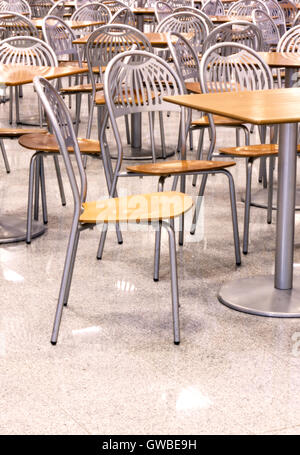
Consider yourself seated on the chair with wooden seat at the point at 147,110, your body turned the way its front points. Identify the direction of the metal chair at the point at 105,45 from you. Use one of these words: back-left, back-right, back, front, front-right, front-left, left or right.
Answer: back-left

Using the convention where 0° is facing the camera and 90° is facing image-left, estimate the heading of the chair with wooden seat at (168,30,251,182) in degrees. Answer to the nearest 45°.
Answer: approximately 270°

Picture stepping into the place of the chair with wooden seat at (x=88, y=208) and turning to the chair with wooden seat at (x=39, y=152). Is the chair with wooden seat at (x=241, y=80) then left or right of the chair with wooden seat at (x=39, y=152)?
right

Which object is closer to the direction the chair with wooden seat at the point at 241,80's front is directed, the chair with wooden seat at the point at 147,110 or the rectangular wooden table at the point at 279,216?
the rectangular wooden table

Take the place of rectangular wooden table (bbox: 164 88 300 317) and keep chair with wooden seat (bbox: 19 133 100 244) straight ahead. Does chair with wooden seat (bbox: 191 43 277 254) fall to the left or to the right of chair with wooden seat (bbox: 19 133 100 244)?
right

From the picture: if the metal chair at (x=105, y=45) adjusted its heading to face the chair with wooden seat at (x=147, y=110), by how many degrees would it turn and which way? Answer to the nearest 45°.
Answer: approximately 45° to its right

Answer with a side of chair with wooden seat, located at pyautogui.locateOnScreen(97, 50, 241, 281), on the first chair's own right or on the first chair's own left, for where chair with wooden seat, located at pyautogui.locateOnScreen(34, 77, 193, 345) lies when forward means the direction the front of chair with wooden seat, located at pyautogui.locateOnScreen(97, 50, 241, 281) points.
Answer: on the first chair's own right

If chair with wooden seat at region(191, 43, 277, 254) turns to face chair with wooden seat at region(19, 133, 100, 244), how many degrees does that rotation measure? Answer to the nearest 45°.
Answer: approximately 135° to its right

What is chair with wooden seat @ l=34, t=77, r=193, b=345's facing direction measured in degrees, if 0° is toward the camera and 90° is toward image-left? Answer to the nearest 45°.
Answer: approximately 270°

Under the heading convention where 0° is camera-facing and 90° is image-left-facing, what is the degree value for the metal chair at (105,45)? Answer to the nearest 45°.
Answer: approximately 315°
